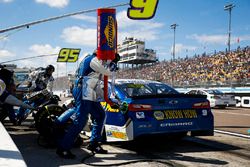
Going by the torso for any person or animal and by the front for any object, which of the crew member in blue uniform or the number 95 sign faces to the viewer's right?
the crew member in blue uniform

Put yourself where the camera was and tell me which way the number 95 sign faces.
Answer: facing the viewer

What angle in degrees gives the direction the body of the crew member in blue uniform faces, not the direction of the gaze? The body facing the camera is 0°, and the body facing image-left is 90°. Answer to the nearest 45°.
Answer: approximately 270°

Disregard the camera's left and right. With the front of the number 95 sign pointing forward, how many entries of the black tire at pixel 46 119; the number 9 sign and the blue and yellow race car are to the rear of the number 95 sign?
0

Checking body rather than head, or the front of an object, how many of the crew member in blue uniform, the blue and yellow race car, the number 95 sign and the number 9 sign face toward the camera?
2

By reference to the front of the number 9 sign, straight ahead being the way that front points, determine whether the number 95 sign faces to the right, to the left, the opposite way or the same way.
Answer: the same way

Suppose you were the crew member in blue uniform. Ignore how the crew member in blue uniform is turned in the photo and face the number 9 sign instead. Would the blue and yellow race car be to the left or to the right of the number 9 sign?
right

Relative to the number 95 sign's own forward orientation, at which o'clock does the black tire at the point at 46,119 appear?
The black tire is roughly at 12 o'clock from the number 95 sign.

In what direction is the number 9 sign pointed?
toward the camera

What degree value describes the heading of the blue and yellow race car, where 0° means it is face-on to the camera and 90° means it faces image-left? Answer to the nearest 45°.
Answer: approximately 135°

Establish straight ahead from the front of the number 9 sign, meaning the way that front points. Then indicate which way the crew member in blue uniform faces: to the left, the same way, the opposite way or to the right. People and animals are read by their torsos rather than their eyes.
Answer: to the left

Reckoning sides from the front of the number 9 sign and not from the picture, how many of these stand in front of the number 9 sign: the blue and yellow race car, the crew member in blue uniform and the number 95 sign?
2

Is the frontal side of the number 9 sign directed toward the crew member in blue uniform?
yes

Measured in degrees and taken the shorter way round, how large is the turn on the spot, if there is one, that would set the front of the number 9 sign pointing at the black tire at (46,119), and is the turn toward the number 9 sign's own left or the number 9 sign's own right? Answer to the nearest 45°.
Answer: approximately 45° to the number 9 sign's own right
